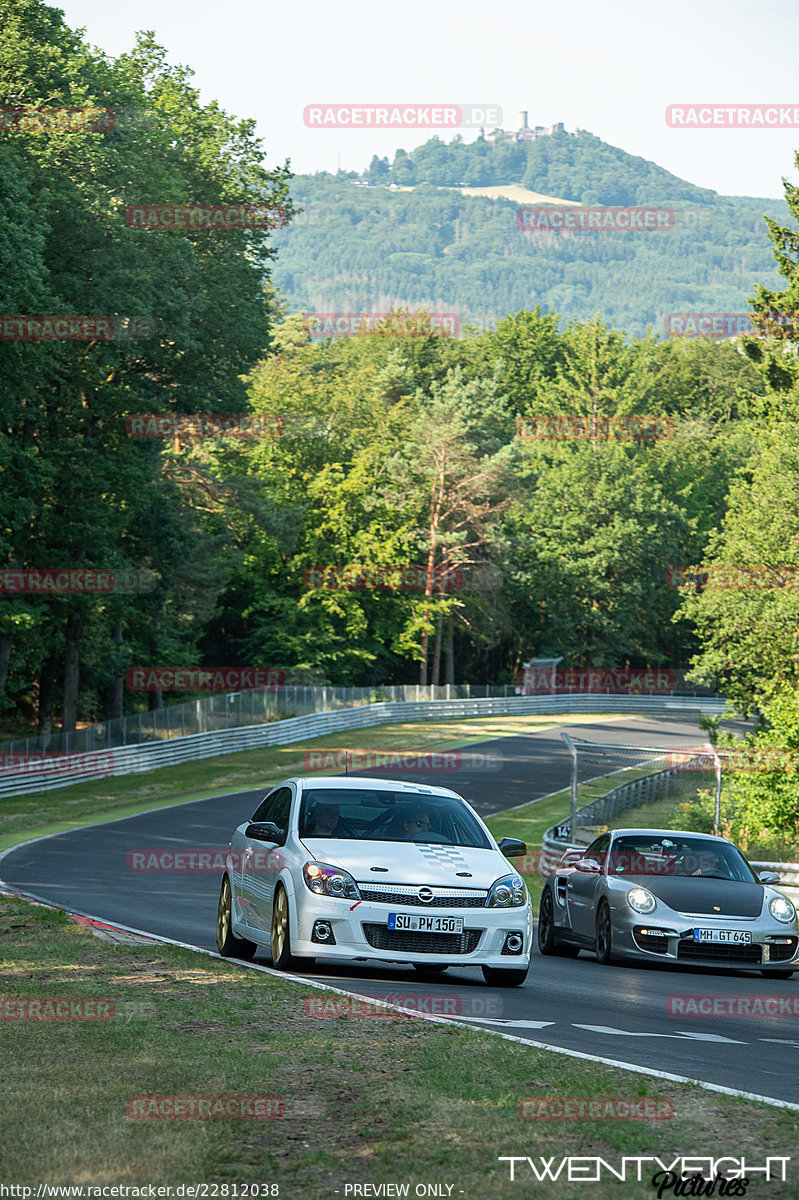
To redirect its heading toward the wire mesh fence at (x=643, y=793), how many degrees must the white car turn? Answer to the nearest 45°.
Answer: approximately 135° to its left

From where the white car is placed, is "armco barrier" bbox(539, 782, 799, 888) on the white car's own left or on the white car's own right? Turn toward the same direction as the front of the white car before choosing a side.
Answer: on the white car's own left

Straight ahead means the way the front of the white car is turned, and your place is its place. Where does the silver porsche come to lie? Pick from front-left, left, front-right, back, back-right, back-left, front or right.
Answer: left

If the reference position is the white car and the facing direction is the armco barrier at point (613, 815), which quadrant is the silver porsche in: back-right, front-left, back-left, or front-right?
front-right

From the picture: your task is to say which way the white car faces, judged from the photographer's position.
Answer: facing the viewer and to the right of the viewer

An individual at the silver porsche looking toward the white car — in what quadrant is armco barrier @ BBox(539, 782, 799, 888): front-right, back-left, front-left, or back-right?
back-right
